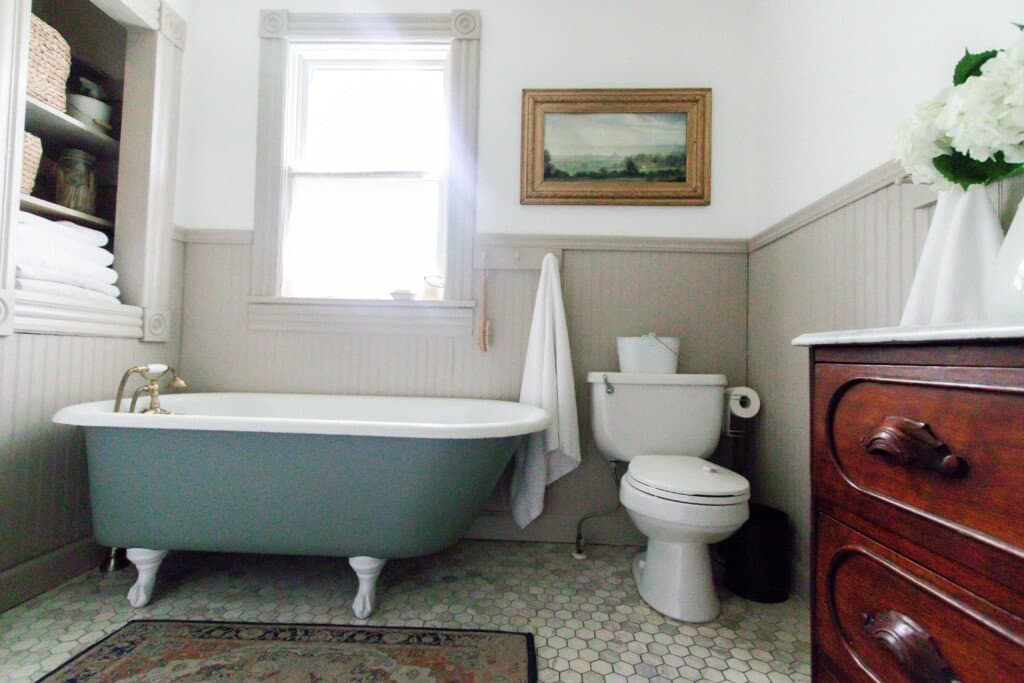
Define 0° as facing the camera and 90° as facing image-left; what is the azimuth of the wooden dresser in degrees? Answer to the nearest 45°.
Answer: approximately 45°

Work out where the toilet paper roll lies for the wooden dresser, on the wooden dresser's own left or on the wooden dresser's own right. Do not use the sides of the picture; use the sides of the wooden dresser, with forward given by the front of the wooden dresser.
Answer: on the wooden dresser's own right

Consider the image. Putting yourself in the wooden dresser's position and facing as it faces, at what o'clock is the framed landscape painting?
The framed landscape painting is roughly at 3 o'clock from the wooden dresser.

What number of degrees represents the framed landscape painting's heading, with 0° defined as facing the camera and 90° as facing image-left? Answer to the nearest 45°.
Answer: approximately 0°

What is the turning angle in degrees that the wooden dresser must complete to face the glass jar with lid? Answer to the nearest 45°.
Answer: approximately 45° to its right

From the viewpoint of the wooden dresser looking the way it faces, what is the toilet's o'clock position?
The toilet is roughly at 3 o'clock from the wooden dresser.

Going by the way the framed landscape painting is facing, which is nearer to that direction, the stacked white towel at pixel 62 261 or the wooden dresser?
the wooden dresser

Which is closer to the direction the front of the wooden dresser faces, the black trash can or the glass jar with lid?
the glass jar with lid

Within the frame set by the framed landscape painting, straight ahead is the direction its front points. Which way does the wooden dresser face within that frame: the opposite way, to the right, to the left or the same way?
to the right
